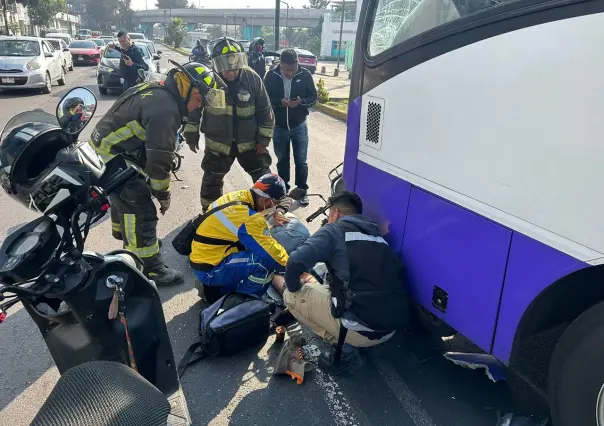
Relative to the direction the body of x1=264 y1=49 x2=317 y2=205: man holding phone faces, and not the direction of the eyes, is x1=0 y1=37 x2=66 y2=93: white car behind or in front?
behind

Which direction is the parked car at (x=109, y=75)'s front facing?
toward the camera

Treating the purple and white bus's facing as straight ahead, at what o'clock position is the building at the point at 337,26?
The building is roughly at 1 o'clock from the purple and white bus.

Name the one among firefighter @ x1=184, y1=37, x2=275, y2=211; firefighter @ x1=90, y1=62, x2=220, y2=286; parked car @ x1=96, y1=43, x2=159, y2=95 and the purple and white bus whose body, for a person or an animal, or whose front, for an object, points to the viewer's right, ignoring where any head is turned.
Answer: firefighter @ x1=90, y1=62, x2=220, y2=286

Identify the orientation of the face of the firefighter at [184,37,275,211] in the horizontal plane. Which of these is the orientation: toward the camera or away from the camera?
toward the camera

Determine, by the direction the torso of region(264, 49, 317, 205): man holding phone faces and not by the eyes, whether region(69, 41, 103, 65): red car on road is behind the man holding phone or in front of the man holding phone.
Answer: behind

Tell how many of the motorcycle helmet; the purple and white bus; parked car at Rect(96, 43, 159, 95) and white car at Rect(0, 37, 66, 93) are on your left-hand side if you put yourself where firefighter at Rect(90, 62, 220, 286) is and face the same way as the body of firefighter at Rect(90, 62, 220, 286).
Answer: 2

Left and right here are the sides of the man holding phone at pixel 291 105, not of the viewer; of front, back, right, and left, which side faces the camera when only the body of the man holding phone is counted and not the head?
front

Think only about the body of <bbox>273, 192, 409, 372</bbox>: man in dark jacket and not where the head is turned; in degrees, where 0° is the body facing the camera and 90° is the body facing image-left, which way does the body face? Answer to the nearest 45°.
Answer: approximately 135°

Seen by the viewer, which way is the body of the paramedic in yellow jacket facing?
to the viewer's right

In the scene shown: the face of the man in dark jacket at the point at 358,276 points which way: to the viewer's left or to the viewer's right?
to the viewer's left

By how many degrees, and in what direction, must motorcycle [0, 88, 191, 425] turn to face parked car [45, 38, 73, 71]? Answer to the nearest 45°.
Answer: approximately 45° to its right

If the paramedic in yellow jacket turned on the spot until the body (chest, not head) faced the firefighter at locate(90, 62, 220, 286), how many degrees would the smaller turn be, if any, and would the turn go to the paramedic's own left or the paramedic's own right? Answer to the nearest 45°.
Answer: approximately 135° to the paramedic's own left

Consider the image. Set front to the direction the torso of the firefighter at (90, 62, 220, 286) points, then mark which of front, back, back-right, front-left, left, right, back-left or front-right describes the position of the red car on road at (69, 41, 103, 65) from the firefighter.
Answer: left

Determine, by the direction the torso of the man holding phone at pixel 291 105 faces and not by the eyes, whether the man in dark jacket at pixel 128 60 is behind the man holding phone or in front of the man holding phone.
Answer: behind

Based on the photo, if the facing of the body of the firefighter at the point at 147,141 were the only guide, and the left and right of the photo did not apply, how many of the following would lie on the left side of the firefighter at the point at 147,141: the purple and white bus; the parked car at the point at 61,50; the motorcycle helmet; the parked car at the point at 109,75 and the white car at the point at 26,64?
3

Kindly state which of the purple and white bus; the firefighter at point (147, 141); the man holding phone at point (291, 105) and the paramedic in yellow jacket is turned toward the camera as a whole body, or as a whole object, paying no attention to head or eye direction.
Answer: the man holding phone

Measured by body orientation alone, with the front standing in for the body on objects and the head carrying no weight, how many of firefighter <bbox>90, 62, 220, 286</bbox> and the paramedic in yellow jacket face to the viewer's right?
2

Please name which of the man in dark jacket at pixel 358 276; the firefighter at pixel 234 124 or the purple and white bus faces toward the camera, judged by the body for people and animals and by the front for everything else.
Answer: the firefighter

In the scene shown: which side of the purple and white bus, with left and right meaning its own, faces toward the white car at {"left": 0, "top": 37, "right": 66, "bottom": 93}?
front

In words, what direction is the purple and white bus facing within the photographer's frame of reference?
facing away from the viewer and to the left of the viewer

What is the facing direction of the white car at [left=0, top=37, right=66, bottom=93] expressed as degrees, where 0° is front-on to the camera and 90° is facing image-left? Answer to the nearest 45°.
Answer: approximately 45°

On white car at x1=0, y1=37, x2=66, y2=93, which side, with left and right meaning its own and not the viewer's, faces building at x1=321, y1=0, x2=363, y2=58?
back
